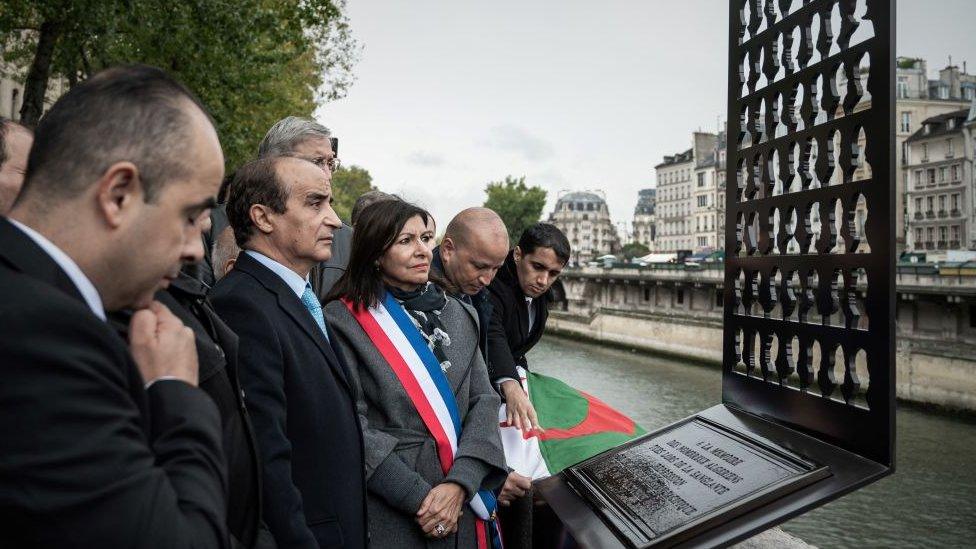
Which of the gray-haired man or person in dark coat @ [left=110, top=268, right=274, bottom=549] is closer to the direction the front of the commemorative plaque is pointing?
the person in dark coat

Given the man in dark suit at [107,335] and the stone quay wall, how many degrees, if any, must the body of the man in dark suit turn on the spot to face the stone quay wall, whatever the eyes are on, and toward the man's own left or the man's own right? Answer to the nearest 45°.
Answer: approximately 45° to the man's own left

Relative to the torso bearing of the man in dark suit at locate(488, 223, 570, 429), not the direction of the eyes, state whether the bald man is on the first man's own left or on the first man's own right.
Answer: on the first man's own right

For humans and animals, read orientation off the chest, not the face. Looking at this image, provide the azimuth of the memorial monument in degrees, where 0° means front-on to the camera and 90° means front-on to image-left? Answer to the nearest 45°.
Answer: approximately 45°

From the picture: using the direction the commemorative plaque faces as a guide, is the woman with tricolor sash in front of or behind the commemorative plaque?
in front

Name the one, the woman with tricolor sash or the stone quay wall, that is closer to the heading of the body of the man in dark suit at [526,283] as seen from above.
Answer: the woman with tricolor sash

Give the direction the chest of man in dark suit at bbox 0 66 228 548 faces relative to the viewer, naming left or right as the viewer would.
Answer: facing to the right of the viewer

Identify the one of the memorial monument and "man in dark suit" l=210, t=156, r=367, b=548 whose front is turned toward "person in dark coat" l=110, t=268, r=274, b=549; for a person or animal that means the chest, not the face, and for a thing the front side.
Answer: the memorial monument

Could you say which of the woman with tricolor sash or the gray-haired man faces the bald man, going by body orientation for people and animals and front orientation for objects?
the gray-haired man

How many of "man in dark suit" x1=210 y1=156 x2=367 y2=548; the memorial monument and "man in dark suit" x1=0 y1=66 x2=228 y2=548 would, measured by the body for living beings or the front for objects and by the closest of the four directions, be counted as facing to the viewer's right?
2

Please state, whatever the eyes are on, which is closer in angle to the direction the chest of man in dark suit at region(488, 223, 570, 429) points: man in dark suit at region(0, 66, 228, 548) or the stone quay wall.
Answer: the man in dark suit

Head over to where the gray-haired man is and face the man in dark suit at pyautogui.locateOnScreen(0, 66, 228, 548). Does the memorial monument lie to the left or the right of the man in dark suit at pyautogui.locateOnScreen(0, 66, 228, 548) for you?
left

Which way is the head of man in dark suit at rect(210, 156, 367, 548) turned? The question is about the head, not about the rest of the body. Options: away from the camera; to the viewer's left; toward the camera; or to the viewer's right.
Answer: to the viewer's right
